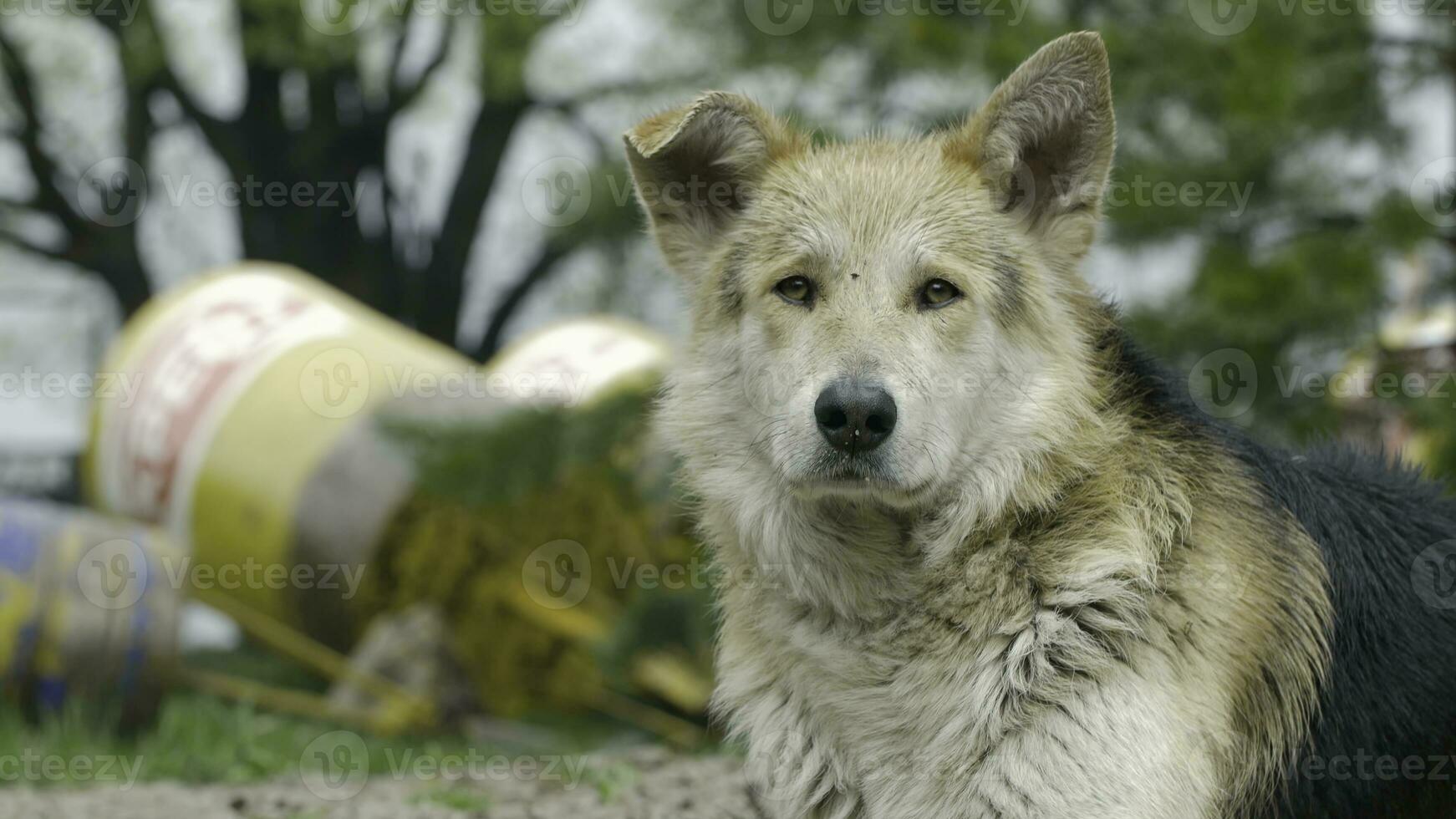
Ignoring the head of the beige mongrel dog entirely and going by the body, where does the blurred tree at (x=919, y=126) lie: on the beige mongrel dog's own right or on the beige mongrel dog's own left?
on the beige mongrel dog's own right

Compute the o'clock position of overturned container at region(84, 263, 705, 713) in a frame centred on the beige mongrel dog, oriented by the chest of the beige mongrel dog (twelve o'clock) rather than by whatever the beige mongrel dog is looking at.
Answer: The overturned container is roughly at 3 o'clock from the beige mongrel dog.

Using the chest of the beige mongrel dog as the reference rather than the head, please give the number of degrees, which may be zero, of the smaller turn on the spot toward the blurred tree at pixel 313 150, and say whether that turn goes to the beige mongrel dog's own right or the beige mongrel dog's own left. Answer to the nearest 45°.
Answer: approximately 90° to the beige mongrel dog's own right

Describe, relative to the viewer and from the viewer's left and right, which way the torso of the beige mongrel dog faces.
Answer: facing the viewer and to the left of the viewer

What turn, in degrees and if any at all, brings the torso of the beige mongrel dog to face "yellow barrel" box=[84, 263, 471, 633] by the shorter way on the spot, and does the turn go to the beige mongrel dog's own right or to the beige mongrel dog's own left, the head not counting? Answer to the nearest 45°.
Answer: approximately 90° to the beige mongrel dog's own right

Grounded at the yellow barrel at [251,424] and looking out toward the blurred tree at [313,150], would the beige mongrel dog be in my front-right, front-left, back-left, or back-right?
back-right
